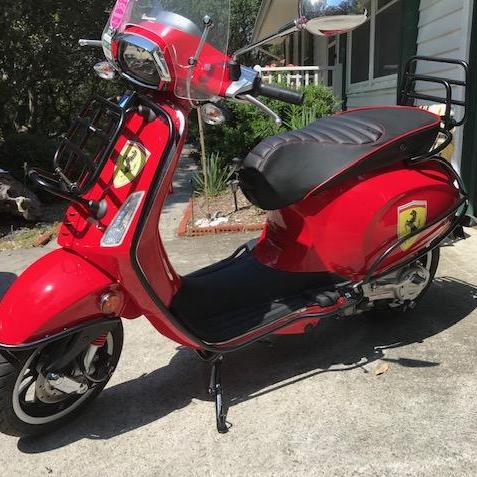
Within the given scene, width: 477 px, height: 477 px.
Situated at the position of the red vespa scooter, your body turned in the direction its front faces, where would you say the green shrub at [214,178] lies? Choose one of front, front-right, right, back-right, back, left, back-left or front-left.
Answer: back-right

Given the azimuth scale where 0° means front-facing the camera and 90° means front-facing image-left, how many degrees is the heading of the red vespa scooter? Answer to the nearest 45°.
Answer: approximately 45°

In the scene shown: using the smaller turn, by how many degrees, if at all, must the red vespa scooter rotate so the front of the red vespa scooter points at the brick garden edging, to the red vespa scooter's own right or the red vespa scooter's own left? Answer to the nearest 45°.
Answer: approximately 135° to the red vespa scooter's own right

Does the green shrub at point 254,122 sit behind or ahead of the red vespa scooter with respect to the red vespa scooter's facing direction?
behind

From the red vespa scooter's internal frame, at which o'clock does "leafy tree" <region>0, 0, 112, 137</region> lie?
The leafy tree is roughly at 4 o'clock from the red vespa scooter.
